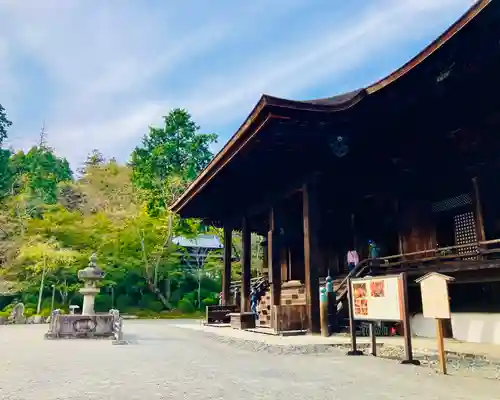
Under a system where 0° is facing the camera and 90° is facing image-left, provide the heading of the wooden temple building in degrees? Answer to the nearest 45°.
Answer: approximately 45°

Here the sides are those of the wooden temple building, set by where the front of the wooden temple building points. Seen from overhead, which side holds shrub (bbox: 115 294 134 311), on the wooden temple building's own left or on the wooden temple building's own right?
on the wooden temple building's own right

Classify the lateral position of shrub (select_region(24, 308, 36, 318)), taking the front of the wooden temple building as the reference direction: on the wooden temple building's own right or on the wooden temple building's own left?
on the wooden temple building's own right

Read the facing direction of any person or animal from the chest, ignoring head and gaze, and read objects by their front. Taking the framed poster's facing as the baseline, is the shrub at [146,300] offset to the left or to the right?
on its right

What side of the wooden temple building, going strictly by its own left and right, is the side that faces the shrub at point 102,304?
right

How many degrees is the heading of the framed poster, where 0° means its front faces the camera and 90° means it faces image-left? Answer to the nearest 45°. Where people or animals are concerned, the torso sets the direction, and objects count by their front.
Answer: approximately 45°

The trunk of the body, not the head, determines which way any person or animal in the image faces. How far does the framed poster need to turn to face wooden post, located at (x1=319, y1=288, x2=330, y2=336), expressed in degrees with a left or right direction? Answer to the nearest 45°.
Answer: approximately 90° to its right

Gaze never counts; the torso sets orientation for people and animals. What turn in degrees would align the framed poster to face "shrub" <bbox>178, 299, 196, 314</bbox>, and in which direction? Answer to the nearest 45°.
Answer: approximately 90° to its right

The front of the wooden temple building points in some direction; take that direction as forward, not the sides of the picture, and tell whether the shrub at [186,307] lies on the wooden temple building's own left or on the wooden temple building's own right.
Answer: on the wooden temple building's own right

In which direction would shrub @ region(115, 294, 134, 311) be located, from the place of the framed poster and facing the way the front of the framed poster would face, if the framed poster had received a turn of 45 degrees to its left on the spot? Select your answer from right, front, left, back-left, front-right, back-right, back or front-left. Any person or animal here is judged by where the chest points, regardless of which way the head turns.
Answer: back-right
